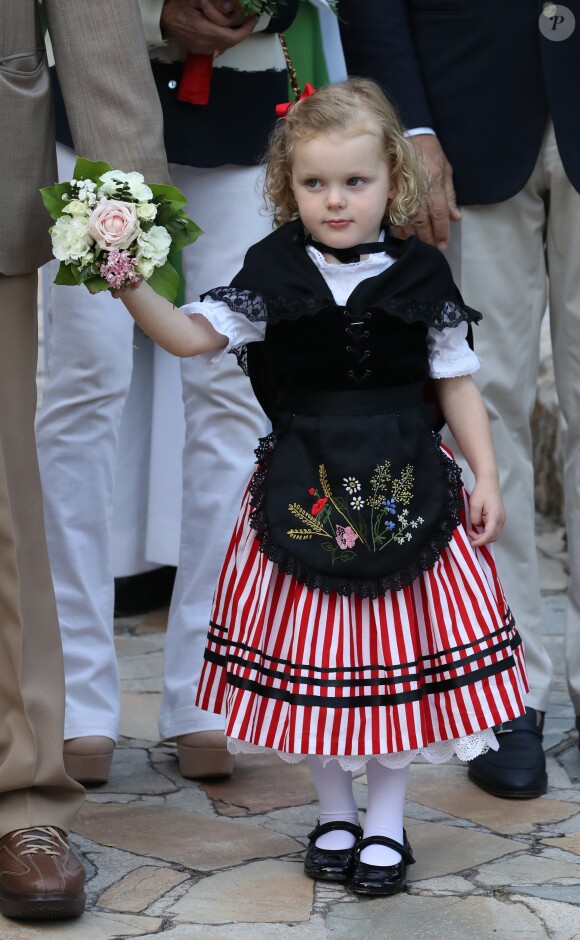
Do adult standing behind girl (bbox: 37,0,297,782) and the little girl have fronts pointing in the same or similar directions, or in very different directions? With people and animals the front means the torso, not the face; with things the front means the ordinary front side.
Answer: same or similar directions

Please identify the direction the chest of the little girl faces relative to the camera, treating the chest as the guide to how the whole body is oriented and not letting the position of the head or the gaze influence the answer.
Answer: toward the camera

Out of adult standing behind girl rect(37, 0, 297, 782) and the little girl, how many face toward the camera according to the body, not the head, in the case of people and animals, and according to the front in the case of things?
2

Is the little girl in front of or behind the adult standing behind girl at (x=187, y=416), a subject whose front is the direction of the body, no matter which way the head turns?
in front

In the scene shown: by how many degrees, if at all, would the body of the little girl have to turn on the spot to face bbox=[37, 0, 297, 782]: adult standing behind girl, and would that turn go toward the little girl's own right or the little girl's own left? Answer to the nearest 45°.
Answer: approximately 135° to the little girl's own right

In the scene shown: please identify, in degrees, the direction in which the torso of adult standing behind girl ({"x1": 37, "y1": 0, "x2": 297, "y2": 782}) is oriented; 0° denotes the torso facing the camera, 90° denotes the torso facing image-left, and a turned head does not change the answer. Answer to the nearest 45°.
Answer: approximately 0°
